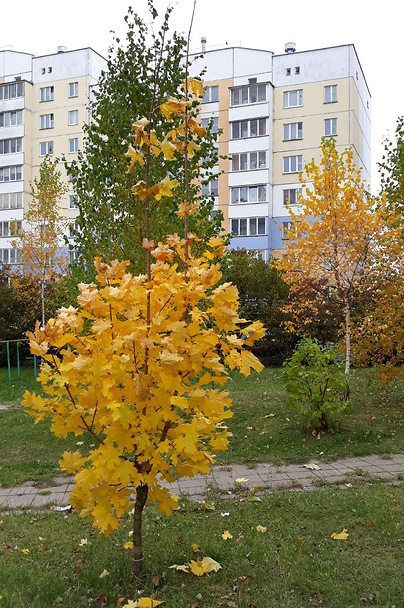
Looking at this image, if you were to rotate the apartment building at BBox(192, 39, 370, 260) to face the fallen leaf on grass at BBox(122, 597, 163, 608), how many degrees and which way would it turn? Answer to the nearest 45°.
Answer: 0° — it already faces it

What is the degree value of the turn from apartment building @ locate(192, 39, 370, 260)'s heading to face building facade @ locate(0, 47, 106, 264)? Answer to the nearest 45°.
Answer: approximately 90° to its right

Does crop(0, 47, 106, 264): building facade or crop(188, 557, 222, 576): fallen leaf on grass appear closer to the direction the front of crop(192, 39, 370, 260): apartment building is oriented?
the fallen leaf on grass

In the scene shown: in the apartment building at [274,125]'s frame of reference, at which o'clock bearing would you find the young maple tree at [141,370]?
The young maple tree is roughly at 12 o'clock from the apartment building.

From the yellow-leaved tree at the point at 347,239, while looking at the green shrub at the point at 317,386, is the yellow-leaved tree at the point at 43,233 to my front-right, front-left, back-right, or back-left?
back-right

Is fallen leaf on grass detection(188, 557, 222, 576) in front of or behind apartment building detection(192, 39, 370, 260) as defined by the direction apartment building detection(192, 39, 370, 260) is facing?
in front

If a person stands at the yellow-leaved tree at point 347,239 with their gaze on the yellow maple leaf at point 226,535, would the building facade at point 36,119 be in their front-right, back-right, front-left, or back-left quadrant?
back-right

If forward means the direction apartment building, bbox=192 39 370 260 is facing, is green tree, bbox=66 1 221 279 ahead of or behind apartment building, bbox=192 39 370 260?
ahead

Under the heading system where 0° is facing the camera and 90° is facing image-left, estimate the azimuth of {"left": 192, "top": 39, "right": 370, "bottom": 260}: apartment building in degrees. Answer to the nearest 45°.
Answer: approximately 0°

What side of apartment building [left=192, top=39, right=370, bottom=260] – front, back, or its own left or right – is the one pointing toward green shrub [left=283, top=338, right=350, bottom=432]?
front

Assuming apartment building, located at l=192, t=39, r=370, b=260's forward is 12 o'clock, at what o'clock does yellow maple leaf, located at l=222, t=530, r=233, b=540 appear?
The yellow maple leaf is roughly at 12 o'clock from the apartment building.
